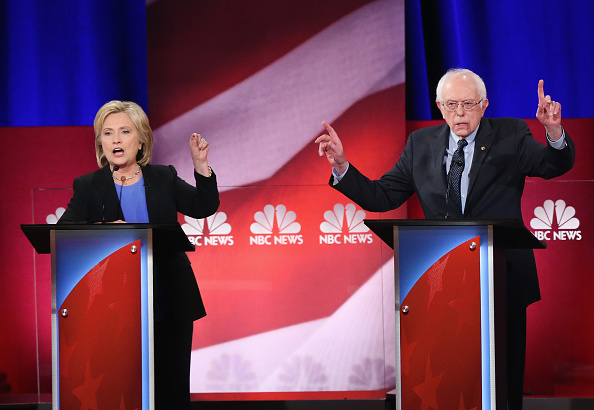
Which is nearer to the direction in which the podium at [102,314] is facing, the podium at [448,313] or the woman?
the podium

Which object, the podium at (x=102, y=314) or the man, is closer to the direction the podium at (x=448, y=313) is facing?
the podium

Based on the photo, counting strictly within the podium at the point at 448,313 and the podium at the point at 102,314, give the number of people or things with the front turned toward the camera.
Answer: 2

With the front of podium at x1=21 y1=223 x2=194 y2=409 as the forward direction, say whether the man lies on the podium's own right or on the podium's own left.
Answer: on the podium's own left

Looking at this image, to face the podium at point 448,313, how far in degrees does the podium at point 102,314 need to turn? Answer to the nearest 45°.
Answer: approximately 90° to its left

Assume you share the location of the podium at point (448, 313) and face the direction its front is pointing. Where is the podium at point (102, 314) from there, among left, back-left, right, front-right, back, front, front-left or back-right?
right

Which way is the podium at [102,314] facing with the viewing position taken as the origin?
facing the viewer

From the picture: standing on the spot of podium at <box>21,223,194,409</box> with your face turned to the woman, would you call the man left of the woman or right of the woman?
right

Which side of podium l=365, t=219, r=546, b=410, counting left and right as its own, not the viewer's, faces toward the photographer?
front
